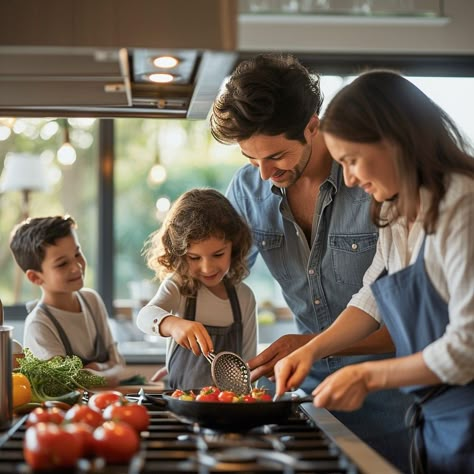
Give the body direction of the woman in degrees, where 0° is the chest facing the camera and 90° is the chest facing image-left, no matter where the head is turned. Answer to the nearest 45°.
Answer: approximately 45°

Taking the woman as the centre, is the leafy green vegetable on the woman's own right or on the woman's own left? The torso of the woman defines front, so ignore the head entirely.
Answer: on the woman's own right

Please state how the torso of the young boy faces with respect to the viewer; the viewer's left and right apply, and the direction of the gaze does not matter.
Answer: facing the viewer and to the right of the viewer

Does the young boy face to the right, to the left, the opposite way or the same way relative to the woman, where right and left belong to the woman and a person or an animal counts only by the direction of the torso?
to the left

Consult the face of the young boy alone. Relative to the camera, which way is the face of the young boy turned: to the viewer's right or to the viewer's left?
to the viewer's right

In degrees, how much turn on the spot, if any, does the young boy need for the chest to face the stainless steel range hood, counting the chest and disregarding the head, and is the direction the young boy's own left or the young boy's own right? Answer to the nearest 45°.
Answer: approximately 45° to the young boy's own right

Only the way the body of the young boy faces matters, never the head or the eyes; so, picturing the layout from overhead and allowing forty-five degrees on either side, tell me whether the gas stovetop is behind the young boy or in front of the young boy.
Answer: in front

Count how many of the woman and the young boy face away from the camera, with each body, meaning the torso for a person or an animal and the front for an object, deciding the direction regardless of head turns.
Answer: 0

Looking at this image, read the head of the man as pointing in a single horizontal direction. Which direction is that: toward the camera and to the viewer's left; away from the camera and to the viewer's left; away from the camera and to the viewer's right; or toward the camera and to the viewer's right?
toward the camera and to the viewer's left
